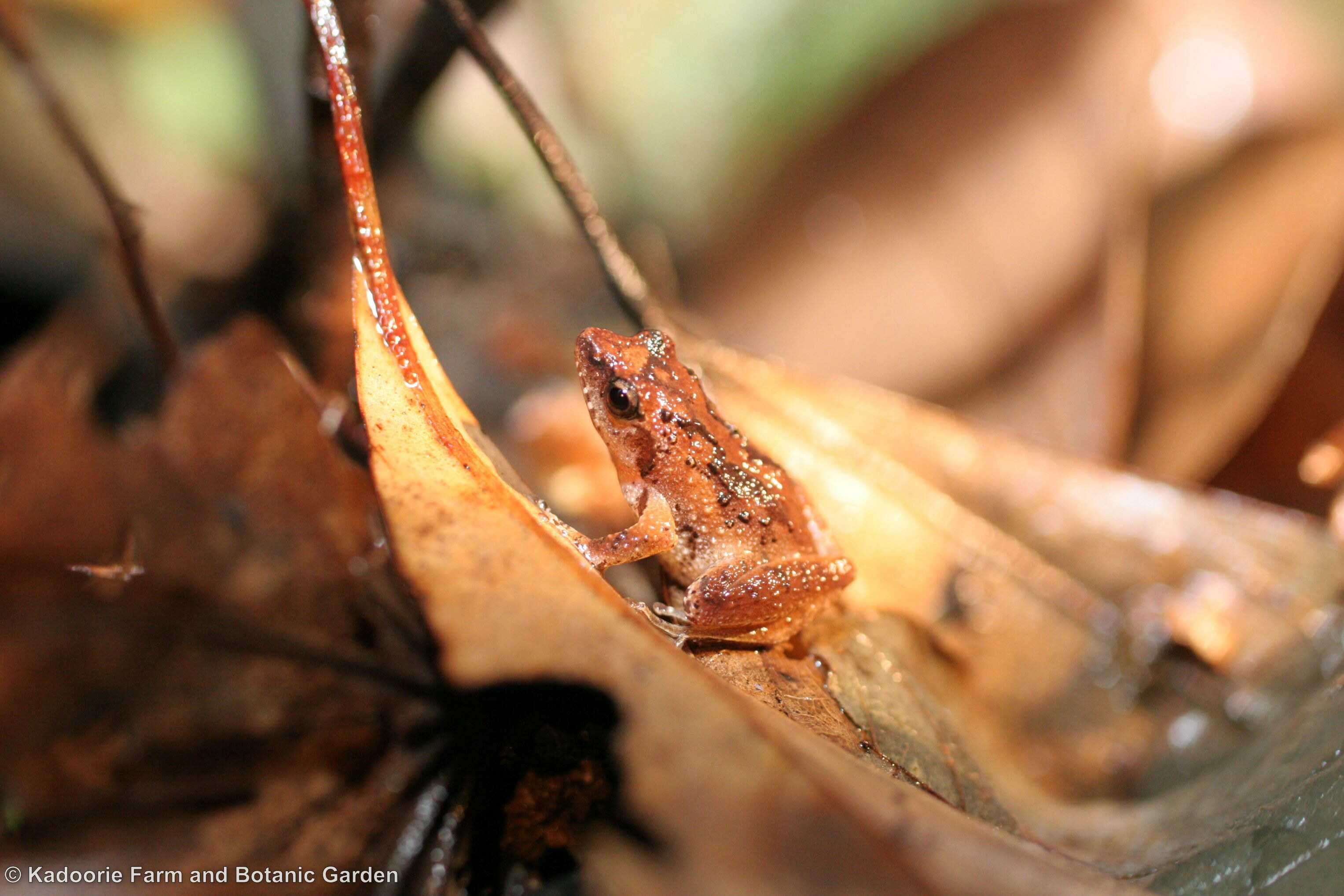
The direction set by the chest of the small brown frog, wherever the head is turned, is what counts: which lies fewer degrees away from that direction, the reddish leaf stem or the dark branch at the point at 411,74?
the reddish leaf stem

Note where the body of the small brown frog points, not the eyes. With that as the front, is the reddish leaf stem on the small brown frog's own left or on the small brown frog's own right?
on the small brown frog's own left

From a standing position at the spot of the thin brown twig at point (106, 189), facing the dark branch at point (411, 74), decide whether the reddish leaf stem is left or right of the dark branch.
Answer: right

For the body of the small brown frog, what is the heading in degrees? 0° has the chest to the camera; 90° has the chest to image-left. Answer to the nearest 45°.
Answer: approximately 90°

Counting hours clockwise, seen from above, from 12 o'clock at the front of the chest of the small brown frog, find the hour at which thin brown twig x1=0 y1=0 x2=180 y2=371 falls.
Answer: The thin brown twig is roughly at 12 o'clock from the small brown frog.

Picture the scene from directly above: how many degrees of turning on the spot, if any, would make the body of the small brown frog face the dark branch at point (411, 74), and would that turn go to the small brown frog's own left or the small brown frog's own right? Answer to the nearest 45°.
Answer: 0° — it already faces it
